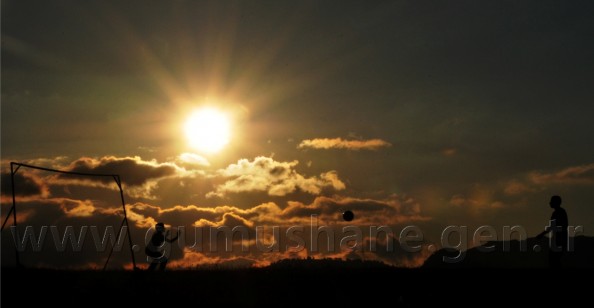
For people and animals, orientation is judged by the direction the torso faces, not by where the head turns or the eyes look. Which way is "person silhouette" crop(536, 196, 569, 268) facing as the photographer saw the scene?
facing to the left of the viewer

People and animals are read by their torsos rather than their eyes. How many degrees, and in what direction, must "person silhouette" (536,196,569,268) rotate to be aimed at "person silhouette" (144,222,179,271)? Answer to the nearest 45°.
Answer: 0° — it already faces it
